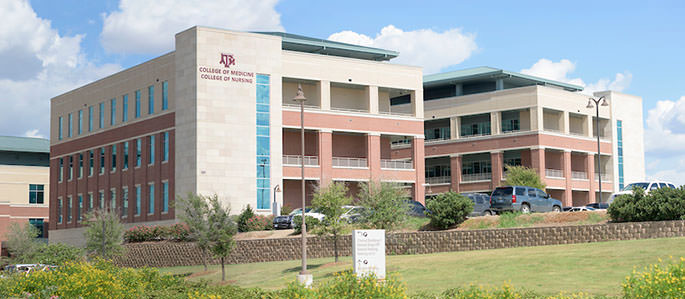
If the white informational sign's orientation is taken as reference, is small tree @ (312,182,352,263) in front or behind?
behind

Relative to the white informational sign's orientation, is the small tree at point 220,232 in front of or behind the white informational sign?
behind

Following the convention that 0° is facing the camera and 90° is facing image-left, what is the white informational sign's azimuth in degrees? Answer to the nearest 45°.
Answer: approximately 0°

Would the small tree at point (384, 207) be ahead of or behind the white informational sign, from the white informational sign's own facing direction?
behind

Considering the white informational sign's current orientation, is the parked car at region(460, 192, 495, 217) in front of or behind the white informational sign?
behind

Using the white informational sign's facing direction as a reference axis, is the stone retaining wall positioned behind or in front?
behind
